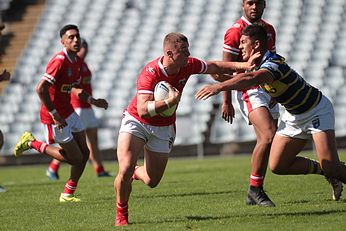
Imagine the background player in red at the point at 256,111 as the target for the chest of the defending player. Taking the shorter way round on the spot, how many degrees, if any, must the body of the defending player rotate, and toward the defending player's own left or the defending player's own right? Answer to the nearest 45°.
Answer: approximately 45° to the defending player's own right

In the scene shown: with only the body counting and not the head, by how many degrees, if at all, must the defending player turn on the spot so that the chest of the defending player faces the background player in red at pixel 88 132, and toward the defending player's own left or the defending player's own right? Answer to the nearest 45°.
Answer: approximately 45° to the defending player's own right

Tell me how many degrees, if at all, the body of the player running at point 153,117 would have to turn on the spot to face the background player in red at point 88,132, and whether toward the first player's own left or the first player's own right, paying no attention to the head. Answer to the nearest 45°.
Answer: approximately 135° to the first player's own left

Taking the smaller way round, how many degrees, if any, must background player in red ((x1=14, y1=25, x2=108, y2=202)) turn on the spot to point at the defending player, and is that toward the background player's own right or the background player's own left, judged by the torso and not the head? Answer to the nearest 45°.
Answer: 0° — they already face them

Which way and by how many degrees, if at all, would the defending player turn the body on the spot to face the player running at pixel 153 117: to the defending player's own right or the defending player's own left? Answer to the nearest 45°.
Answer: approximately 45° to the defending player's own left

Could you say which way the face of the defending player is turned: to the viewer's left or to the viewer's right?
to the viewer's left

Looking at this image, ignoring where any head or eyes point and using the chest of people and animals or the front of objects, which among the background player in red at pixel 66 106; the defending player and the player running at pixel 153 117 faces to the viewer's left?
the defending player

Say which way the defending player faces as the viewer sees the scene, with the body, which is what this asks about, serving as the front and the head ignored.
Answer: to the viewer's left

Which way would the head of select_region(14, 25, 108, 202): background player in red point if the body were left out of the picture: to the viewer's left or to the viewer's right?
to the viewer's right
